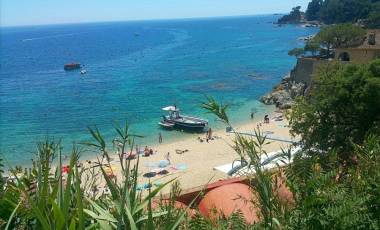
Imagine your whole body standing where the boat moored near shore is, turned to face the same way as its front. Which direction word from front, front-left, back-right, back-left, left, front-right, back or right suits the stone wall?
front

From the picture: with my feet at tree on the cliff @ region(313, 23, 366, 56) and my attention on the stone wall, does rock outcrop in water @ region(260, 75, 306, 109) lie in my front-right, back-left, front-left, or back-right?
front-right

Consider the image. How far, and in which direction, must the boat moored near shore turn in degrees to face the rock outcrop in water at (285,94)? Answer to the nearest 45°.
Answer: approximately 45° to its left

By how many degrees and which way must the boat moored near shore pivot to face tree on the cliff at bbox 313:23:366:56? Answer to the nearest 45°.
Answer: approximately 45° to its left

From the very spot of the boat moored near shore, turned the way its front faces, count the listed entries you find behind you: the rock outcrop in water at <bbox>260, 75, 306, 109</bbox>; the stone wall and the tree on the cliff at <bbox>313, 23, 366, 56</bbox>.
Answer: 0

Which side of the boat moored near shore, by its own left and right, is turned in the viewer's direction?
right
